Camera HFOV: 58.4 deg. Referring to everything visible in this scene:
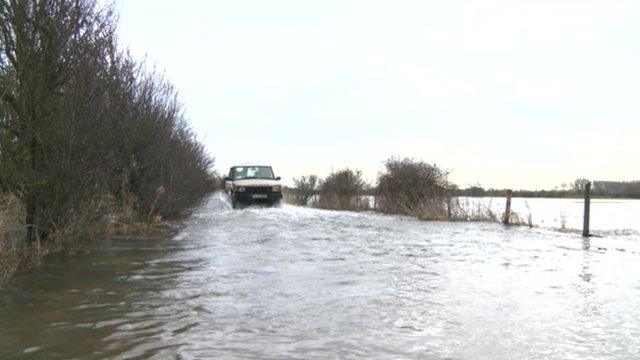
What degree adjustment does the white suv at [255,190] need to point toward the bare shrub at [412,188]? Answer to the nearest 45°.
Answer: approximately 90° to its left

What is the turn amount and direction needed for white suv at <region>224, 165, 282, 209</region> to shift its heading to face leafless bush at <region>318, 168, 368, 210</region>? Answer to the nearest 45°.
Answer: approximately 135° to its left

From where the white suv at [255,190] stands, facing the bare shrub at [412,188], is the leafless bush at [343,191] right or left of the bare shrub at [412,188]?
left

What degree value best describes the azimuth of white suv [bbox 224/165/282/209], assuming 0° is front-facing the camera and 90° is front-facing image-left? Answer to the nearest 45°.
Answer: approximately 0°
